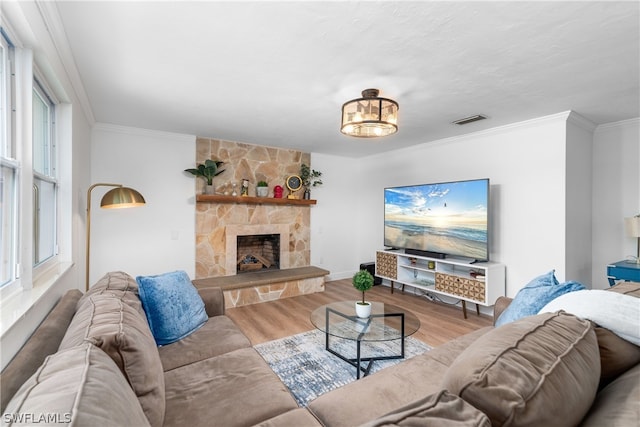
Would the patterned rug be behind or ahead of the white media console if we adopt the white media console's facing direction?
ahead

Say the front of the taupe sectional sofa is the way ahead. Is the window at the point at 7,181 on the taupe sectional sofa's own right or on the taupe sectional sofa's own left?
on the taupe sectional sofa's own left

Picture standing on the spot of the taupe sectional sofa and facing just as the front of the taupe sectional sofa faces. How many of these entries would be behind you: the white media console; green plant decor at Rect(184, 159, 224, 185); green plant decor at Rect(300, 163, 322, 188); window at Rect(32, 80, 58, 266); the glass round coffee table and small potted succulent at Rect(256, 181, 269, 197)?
0

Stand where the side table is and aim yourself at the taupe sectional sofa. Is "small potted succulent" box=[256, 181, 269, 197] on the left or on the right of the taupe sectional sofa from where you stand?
right

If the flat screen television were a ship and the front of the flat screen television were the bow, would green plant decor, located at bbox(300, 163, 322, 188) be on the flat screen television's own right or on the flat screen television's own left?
on the flat screen television's own right

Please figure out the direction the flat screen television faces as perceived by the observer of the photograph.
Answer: facing the viewer and to the left of the viewer

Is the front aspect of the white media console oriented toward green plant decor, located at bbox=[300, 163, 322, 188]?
no

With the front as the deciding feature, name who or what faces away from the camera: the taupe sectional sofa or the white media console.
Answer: the taupe sectional sofa

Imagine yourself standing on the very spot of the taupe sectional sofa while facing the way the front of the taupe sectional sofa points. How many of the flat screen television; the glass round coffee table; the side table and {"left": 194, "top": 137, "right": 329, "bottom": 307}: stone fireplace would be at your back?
0

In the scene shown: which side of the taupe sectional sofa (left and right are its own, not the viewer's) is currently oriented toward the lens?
back

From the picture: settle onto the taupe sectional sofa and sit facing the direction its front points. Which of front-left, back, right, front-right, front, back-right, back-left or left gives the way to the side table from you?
front-right

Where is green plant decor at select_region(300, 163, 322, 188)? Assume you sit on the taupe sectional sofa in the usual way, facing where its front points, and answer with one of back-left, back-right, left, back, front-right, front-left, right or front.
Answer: front

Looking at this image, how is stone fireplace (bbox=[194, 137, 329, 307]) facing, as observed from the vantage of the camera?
facing the viewer and to the right of the viewer

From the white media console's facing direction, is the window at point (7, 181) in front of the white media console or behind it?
in front

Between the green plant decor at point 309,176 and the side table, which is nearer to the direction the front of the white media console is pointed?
the green plant decor

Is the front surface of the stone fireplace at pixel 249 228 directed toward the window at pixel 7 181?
no

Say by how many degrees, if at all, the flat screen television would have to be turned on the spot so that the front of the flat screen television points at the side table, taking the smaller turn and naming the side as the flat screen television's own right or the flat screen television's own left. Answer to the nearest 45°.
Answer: approximately 135° to the flat screen television's own left
